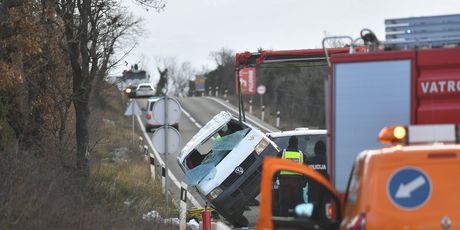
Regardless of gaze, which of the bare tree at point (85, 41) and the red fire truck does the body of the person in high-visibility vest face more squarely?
the bare tree

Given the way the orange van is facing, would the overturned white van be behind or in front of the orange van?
in front

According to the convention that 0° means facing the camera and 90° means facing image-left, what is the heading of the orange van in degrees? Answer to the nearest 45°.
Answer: approximately 180°

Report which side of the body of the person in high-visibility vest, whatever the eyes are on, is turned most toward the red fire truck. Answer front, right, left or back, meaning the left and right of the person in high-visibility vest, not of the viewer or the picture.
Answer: back

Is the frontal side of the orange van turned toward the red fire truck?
yes

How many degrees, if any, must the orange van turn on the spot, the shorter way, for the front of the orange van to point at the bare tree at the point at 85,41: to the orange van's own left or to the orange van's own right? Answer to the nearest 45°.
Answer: approximately 45° to the orange van's own left
